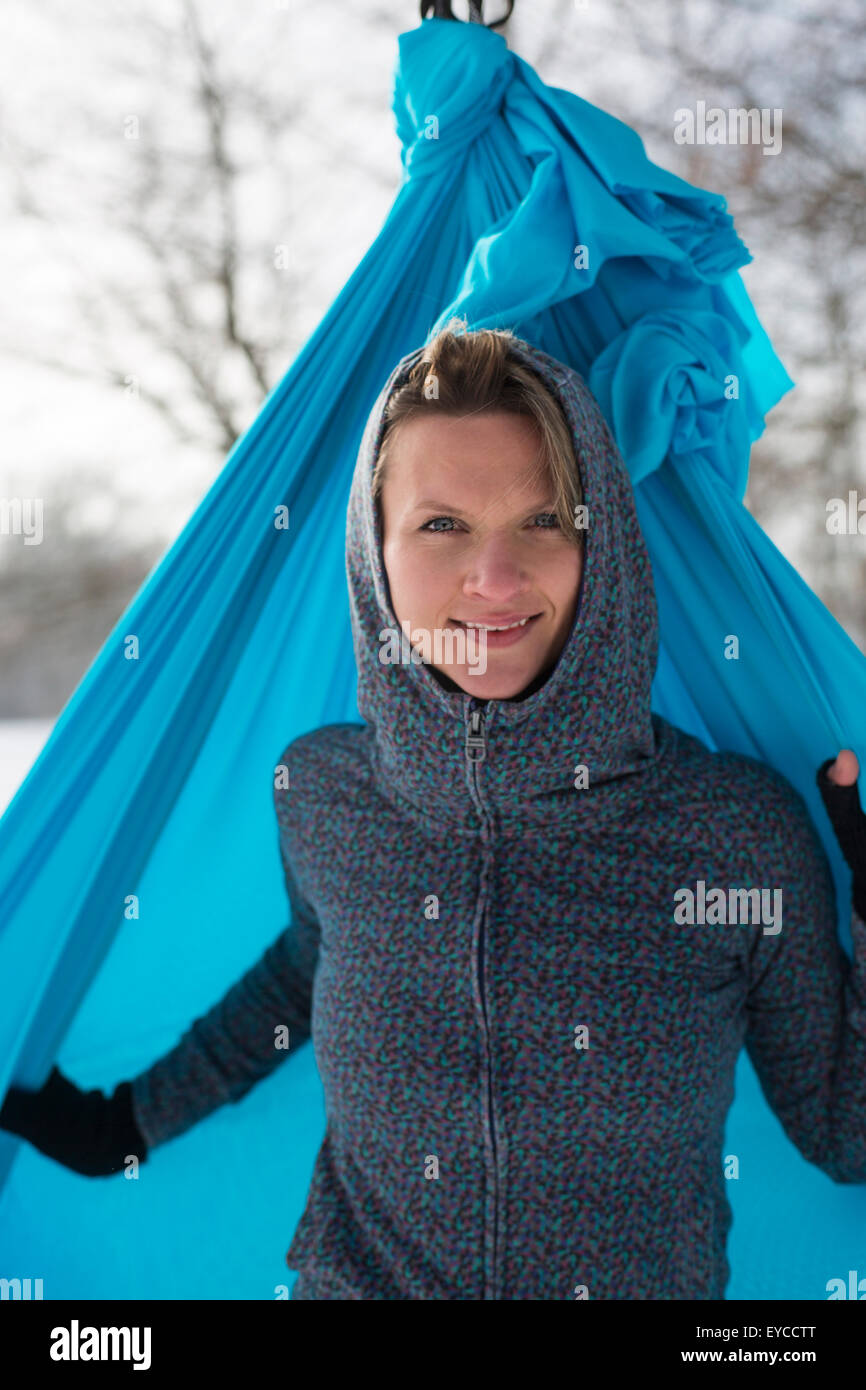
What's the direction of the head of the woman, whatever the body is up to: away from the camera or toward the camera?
toward the camera

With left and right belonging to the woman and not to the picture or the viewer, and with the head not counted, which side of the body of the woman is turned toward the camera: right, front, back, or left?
front
